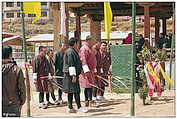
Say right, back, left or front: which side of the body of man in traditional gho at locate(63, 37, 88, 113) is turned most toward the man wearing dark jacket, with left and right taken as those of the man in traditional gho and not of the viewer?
right

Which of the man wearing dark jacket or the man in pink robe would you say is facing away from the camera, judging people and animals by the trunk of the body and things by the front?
the man wearing dark jacket

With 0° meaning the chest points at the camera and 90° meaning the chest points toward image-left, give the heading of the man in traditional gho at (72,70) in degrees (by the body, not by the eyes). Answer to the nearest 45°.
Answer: approximately 270°

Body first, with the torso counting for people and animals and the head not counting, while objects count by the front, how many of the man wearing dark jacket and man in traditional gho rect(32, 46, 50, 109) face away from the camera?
1

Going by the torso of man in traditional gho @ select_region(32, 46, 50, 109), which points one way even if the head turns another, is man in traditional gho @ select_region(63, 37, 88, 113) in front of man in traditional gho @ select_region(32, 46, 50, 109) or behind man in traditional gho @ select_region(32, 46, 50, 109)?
in front

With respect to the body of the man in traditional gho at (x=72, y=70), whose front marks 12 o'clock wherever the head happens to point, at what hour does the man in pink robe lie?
The man in pink robe is roughly at 10 o'clock from the man in traditional gho.

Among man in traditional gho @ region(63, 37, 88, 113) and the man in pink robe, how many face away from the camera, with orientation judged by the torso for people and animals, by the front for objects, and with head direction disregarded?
0

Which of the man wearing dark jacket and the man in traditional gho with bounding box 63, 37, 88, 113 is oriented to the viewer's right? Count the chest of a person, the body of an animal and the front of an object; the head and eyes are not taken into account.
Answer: the man in traditional gho

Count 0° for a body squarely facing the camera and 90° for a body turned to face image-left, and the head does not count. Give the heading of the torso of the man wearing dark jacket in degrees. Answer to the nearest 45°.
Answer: approximately 180°
